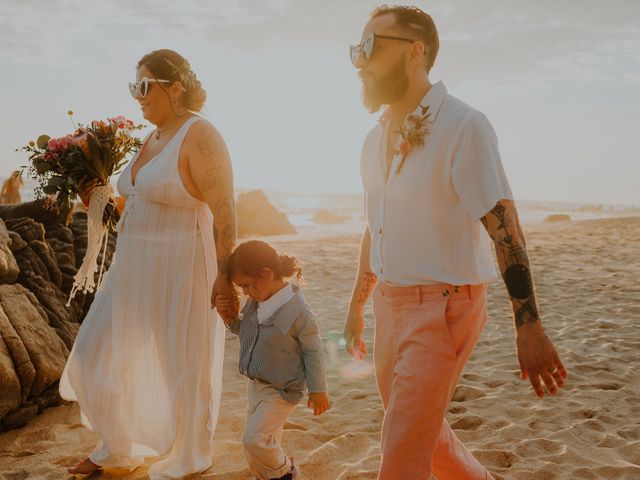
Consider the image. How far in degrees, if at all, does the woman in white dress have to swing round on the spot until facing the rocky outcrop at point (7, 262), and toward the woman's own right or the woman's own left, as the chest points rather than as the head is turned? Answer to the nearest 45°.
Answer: approximately 90° to the woman's own right

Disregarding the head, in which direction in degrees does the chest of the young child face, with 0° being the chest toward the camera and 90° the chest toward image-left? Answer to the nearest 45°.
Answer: approximately 45°

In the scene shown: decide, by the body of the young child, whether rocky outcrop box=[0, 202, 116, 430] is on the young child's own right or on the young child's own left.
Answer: on the young child's own right

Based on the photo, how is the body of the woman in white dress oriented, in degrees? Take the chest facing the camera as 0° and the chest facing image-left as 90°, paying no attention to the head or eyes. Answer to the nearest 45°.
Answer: approximately 45°

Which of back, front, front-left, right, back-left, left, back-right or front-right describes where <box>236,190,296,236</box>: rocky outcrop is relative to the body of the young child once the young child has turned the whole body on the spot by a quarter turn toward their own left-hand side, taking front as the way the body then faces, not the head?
back-left

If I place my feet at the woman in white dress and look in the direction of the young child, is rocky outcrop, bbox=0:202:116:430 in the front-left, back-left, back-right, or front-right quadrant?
back-left

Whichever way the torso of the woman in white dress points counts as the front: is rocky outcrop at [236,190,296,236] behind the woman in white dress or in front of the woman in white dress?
behind

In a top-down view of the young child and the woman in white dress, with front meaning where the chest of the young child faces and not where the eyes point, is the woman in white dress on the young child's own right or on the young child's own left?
on the young child's own right

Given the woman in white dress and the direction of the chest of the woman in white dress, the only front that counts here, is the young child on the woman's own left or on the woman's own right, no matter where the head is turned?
on the woman's own left
